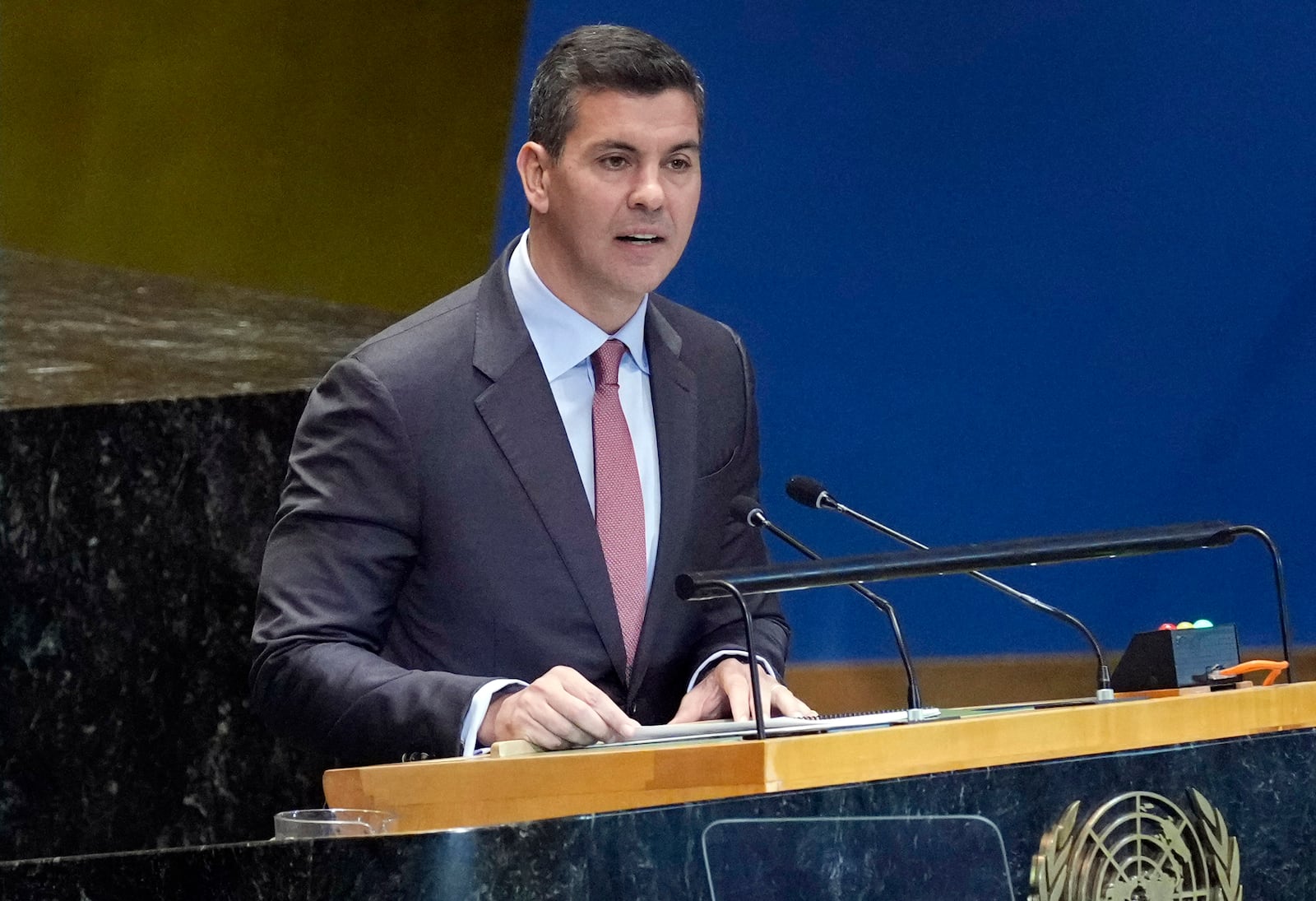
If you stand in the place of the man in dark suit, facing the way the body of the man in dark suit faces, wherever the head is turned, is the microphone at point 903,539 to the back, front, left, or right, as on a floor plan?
front

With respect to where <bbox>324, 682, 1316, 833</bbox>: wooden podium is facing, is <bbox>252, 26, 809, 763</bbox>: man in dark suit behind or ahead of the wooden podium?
behind

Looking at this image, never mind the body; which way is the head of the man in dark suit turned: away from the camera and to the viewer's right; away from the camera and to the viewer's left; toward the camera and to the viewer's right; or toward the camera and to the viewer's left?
toward the camera and to the viewer's right

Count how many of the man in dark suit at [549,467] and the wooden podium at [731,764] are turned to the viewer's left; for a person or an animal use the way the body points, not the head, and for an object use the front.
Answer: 0
